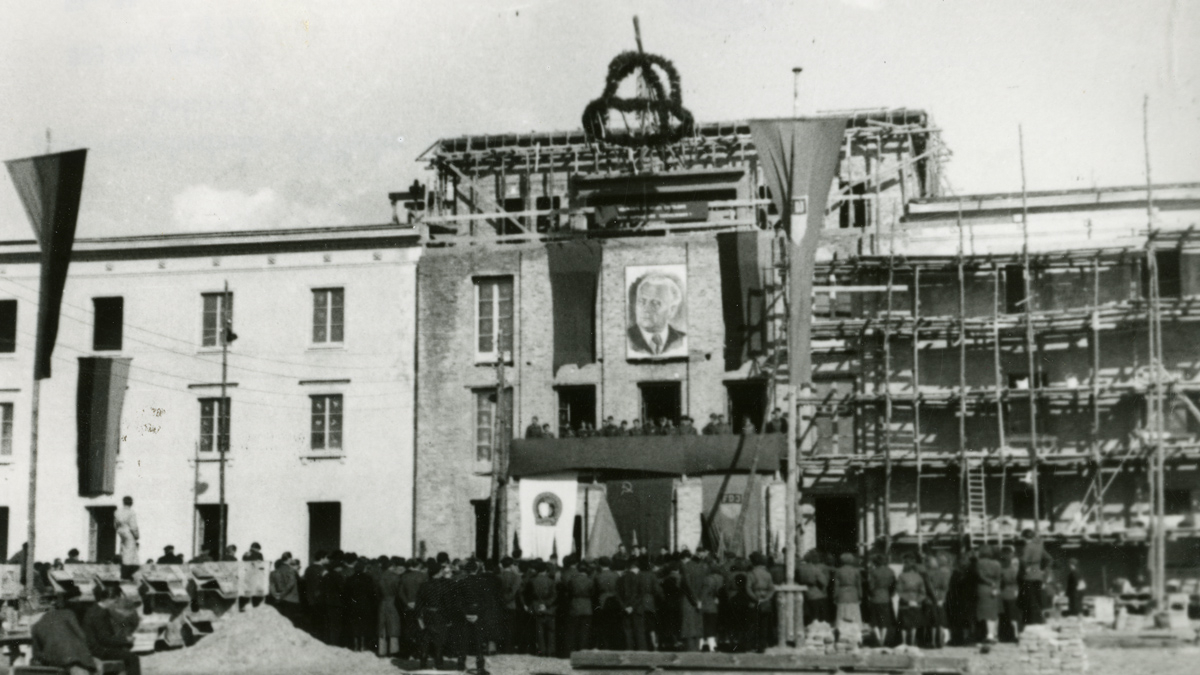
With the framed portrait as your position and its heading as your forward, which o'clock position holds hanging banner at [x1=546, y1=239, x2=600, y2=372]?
The hanging banner is roughly at 3 o'clock from the framed portrait.

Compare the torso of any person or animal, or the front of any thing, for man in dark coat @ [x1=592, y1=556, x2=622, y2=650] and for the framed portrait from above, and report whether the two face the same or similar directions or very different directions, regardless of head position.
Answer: very different directions

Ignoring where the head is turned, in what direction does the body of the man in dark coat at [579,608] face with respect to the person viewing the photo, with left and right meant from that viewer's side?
facing away from the viewer

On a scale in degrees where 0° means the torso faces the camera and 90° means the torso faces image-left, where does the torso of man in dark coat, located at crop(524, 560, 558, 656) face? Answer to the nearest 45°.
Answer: approximately 180°

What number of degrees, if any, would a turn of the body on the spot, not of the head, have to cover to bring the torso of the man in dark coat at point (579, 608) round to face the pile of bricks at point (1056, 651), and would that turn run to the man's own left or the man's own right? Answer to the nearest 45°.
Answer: approximately 135° to the man's own right

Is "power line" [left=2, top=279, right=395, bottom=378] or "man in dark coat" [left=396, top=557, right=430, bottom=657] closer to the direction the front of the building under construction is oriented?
the man in dark coat

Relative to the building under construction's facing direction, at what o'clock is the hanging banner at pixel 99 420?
The hanging banner is roughly at 3 o'clock from the building under construction.

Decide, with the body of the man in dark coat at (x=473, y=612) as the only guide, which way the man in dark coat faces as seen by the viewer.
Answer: away from the camera

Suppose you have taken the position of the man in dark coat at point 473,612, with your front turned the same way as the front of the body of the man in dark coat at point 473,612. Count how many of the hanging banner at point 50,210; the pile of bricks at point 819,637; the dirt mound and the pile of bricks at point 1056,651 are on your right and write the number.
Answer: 2

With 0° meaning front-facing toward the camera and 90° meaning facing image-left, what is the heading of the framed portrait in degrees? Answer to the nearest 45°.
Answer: approximately 0°

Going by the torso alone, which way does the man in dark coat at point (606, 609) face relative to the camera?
away from the camera
